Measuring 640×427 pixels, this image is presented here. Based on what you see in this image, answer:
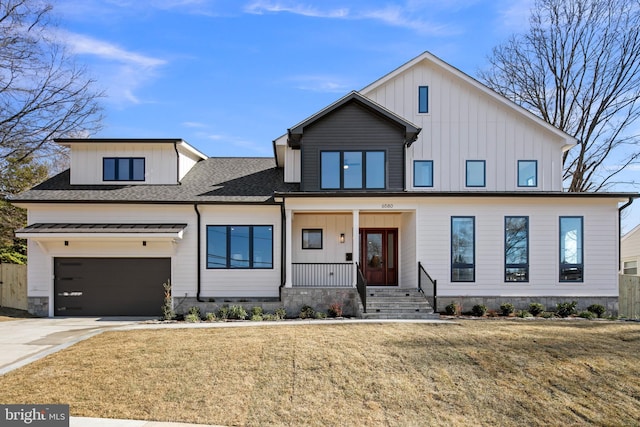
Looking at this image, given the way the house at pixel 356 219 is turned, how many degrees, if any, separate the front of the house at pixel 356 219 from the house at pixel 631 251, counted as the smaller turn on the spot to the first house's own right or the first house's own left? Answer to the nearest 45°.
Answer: approximately 135° to the first house's own left

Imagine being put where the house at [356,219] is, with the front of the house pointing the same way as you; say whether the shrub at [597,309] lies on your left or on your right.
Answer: on your left

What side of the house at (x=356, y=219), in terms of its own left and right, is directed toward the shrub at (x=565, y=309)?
left

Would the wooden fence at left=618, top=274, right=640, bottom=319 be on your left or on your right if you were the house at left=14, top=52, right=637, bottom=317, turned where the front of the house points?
on your left

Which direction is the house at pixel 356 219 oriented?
toward the camera

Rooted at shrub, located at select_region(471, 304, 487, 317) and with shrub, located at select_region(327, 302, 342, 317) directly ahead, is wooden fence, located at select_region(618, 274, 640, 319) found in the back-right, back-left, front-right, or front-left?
back-right
